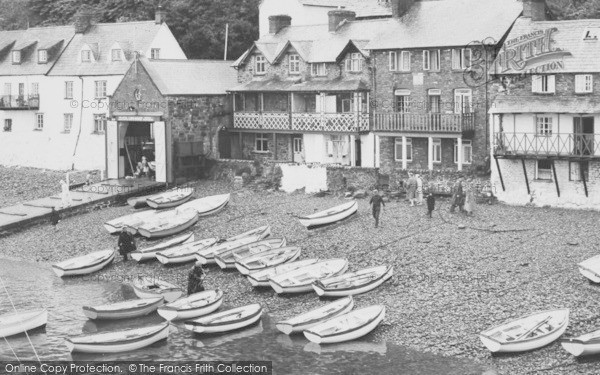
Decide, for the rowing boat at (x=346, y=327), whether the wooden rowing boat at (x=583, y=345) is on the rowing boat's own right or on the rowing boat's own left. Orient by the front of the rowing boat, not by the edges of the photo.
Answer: on the rowing boat's own right

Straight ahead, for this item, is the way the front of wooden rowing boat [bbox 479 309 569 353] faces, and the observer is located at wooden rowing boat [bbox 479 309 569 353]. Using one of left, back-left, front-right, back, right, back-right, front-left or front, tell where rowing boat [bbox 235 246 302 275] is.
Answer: left

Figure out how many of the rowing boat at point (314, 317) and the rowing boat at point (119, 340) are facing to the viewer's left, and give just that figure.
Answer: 0

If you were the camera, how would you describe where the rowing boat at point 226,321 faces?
facing away from the viewer and to the right of the viewer

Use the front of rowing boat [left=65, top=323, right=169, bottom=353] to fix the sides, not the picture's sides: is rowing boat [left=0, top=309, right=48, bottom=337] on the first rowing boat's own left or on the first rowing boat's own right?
on the first rowing boat's own left

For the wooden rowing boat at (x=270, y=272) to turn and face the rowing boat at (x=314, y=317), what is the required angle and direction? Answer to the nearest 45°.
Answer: approximately 135° to its right

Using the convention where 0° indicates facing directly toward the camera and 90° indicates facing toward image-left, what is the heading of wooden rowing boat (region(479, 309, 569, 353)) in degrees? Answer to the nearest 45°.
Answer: approximately 225°

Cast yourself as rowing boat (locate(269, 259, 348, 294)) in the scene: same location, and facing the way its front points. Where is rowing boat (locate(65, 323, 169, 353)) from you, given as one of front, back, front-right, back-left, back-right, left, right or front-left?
back

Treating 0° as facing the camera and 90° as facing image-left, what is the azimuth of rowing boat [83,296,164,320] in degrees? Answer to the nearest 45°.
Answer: approximately 225°

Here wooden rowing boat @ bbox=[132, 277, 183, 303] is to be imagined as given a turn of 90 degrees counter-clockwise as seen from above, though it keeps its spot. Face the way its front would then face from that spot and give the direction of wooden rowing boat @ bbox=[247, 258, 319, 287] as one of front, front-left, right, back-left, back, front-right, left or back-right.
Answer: back-left
